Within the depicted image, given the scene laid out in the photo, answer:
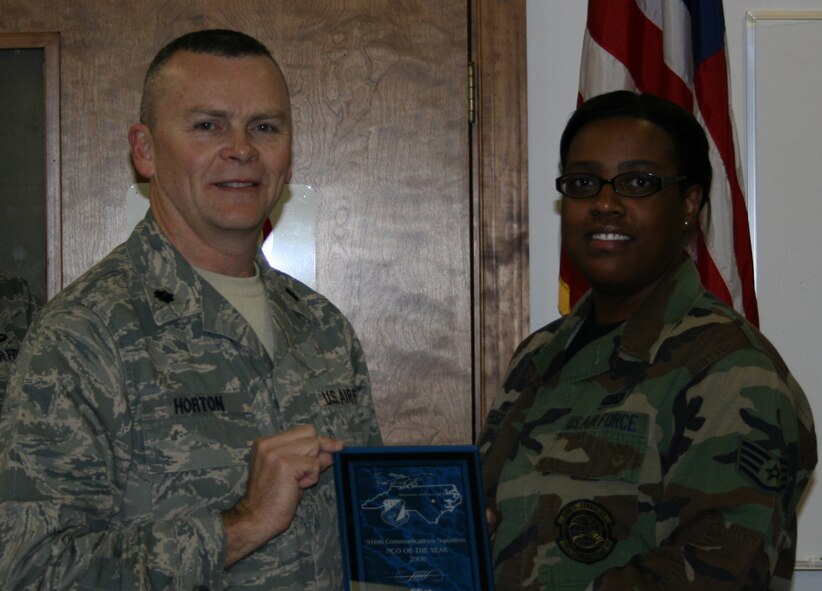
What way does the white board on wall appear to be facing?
toward the camera

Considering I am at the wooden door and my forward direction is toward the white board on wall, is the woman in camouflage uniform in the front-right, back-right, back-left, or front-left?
front-right

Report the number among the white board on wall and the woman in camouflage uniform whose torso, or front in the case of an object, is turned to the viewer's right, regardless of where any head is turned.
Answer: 0

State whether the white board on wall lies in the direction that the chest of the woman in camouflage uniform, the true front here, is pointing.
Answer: no

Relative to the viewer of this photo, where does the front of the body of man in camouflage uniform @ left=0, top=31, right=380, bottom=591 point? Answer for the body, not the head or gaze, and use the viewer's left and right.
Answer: facing the viewer and to the right of the viewer

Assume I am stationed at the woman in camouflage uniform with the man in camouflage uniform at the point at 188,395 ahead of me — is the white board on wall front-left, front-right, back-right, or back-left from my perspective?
back-right

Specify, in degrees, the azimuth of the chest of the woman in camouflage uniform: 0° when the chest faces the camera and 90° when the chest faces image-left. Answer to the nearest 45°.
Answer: approximately 45°

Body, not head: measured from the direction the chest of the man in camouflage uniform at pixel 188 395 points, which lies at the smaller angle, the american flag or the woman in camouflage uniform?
the woman in camouflage uniform

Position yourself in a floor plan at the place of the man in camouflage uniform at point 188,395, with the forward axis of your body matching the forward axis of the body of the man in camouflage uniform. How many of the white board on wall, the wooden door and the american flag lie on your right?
0

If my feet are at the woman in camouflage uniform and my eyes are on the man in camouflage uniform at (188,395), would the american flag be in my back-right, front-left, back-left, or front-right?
back-right

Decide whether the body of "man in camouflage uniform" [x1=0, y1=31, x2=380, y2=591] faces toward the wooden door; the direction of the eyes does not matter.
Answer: no

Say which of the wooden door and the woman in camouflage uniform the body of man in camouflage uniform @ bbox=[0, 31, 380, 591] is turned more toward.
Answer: the woman in camouflage uniform

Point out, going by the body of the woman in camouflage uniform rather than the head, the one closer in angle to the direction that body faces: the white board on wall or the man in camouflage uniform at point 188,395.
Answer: the man in camouflage uniform

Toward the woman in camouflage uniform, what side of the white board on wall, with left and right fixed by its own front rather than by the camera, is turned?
front

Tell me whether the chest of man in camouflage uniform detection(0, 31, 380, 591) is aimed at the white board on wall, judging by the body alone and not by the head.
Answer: no
